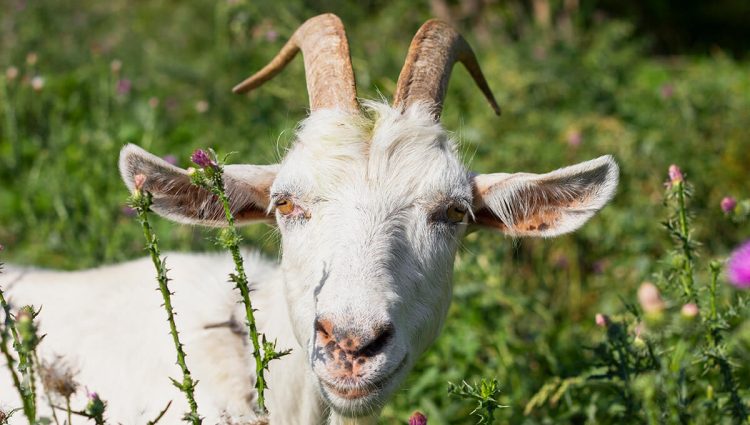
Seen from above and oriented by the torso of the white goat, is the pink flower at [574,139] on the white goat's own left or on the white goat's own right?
on the white goat's own left

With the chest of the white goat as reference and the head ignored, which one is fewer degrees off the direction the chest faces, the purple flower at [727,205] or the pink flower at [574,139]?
the purple flower

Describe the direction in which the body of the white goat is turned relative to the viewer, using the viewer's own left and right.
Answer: facing the viewer and to the right of the viewer

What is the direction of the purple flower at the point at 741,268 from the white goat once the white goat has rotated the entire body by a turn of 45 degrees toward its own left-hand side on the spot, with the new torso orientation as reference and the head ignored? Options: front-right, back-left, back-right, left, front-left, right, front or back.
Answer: front

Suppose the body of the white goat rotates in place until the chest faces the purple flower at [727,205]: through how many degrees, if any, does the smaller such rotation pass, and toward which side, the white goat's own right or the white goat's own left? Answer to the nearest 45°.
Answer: approximately 45° to the white goat's own left
